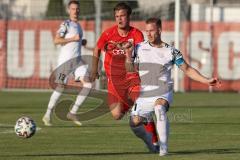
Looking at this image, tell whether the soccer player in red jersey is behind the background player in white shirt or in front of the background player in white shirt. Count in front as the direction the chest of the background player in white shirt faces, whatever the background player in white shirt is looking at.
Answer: in front

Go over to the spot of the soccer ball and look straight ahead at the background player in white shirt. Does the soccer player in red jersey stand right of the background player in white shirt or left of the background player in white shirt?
right

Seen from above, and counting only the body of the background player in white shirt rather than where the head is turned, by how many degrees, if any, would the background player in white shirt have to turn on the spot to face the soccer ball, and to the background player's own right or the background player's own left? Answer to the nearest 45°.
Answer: approximately 45° to the background player's own right

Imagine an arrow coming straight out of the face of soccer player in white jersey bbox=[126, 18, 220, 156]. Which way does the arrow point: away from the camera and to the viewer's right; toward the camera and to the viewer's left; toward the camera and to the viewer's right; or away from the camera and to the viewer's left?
toward the camera and to the viewer's left

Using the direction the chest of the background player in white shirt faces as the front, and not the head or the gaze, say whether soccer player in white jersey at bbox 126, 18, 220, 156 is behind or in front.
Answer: in front
